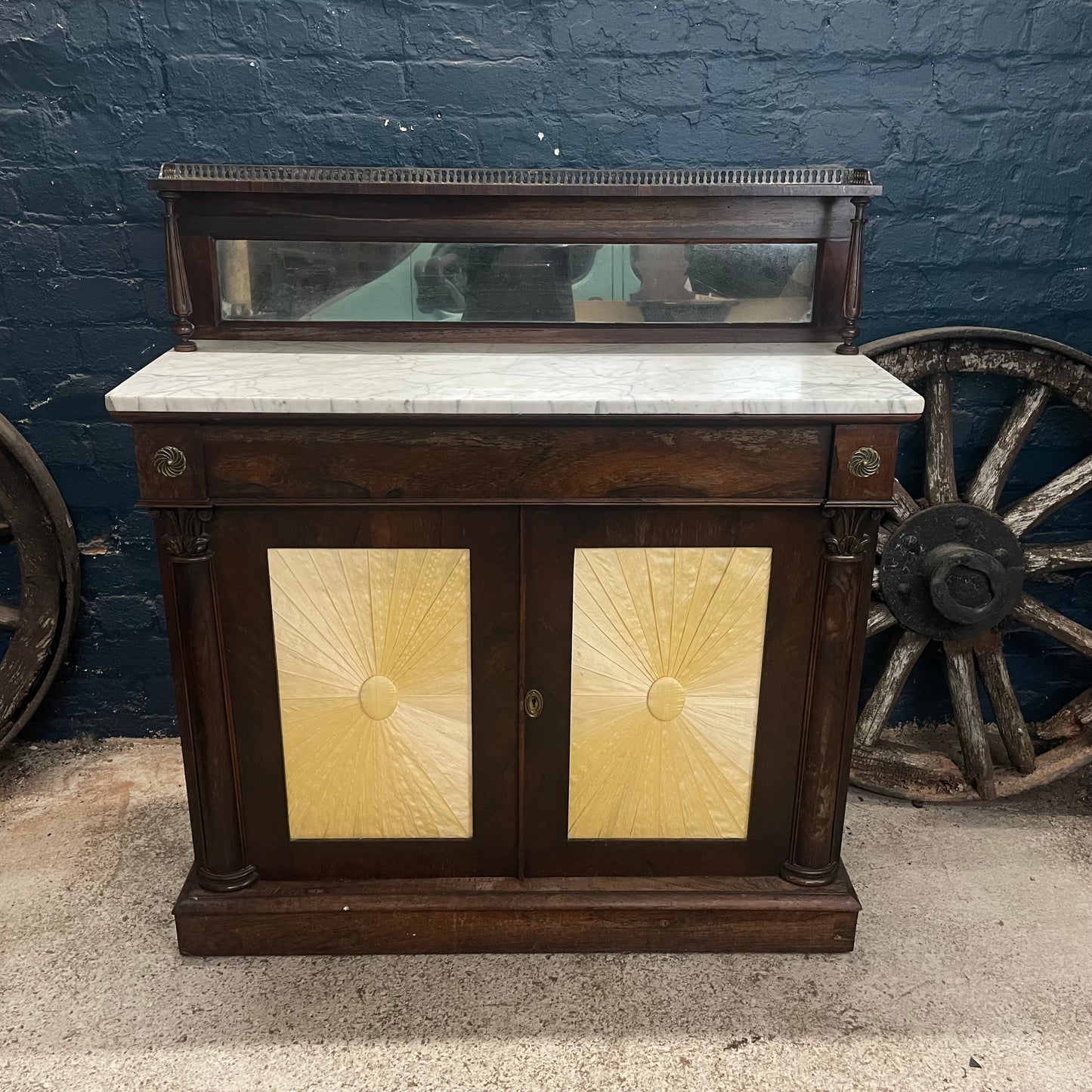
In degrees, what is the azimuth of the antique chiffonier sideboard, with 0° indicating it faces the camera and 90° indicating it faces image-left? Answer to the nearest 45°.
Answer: approximately 0°

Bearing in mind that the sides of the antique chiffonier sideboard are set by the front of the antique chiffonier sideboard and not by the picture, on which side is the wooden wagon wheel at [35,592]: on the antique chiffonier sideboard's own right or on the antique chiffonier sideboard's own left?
on the antique chiffonier sideboard's own right

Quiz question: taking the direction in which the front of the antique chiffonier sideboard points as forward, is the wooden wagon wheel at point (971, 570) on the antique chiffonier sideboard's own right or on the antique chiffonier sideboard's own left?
on the antique chiffonier sideboard's own left
